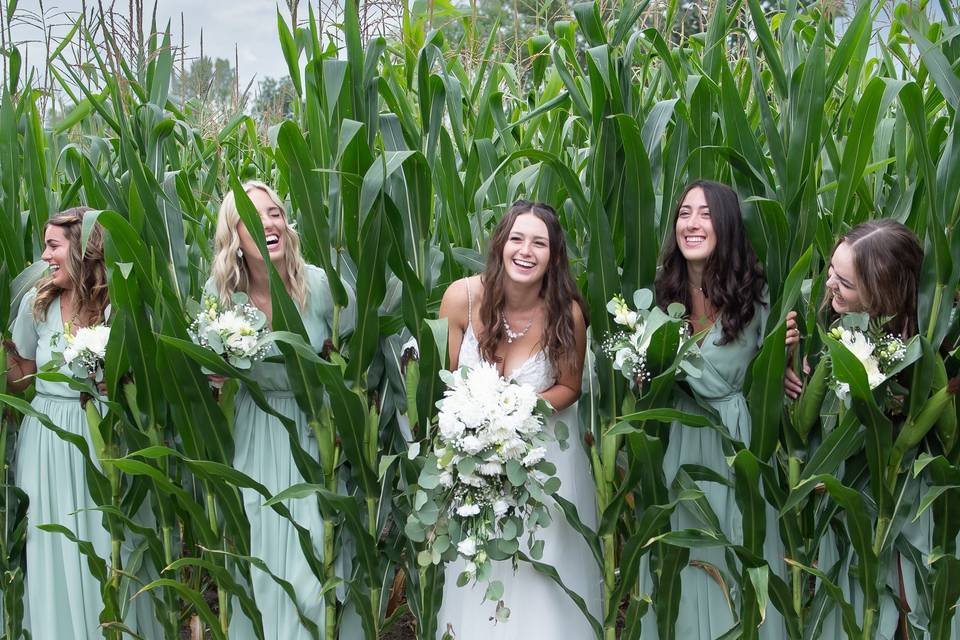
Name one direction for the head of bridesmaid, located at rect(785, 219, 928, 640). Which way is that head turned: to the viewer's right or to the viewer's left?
to the viewer's left

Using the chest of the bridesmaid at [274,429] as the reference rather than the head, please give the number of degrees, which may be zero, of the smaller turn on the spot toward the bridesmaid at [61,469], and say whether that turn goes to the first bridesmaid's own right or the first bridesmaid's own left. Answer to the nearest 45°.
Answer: approximately 135° to the first bridesmaid's own right

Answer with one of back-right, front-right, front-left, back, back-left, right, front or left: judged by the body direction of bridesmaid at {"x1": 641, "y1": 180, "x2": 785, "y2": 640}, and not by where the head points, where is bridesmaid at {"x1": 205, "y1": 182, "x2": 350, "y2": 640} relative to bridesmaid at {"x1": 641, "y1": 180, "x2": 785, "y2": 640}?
front-right

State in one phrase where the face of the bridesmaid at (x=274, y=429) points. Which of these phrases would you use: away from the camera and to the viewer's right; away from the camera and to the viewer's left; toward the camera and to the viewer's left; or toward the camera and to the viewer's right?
toward the camera and to the viewer's right

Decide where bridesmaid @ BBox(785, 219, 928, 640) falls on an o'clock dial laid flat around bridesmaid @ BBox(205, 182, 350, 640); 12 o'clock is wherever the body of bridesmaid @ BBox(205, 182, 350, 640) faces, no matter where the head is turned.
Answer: bridesmaid @ BBox(785, 219, 928, 640) is roughly at 10 o'clock from bridesmaid @ BBox(205, 182, 350, 640).

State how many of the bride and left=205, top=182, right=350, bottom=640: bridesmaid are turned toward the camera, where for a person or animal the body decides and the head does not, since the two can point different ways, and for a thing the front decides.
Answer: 2

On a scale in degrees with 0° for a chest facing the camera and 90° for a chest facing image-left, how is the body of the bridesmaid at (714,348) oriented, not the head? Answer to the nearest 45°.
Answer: approximately 45°

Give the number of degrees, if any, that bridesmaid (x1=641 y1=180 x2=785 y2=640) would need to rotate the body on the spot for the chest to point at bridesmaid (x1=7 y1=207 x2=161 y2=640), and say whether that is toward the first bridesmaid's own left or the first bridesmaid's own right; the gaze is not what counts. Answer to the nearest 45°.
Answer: approximately 45° to the first bridesmaid's own right

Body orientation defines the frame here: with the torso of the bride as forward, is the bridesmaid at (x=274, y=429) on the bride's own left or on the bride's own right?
on the bride's own right

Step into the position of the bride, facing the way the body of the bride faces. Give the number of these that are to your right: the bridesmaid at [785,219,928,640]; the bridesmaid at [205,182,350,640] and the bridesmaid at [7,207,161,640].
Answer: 2
